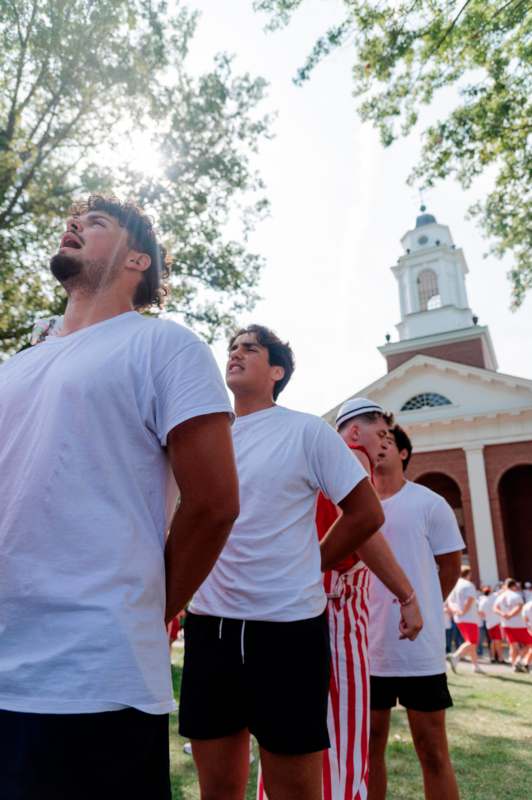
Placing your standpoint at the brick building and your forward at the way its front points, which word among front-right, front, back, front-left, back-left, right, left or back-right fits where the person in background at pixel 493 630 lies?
front

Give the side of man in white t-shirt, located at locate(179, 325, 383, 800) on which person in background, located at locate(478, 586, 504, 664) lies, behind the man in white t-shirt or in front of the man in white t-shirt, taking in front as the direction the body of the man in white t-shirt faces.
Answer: behind

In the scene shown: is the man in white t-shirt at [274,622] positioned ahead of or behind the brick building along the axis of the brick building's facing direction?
ahead

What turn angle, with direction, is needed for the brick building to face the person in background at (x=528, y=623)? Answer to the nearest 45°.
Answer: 0° — it already faces them

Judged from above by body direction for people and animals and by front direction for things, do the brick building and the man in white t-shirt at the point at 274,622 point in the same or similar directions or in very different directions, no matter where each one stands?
same or similar directions

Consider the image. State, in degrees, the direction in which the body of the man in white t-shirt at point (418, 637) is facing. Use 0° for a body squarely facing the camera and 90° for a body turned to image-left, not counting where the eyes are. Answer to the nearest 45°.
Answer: approximately 45°

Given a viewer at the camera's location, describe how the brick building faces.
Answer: facing the viewer

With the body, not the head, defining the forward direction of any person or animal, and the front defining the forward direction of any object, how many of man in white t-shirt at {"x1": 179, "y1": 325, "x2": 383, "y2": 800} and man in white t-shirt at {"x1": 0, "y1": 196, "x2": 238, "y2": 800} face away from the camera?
0

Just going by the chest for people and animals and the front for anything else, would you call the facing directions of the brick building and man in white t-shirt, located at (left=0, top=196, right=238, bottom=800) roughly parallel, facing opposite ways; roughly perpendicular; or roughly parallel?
roughly parallel

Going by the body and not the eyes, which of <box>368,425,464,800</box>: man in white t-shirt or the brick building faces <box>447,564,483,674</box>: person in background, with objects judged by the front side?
the brick building

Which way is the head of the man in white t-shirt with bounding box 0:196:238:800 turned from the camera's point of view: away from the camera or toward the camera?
toward the camera

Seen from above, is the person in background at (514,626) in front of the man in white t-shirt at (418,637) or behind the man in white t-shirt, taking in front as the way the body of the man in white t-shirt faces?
behind

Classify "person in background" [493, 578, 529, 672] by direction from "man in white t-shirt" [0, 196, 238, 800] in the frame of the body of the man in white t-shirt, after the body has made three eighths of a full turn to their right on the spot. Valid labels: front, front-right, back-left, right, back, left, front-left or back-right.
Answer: front-right
